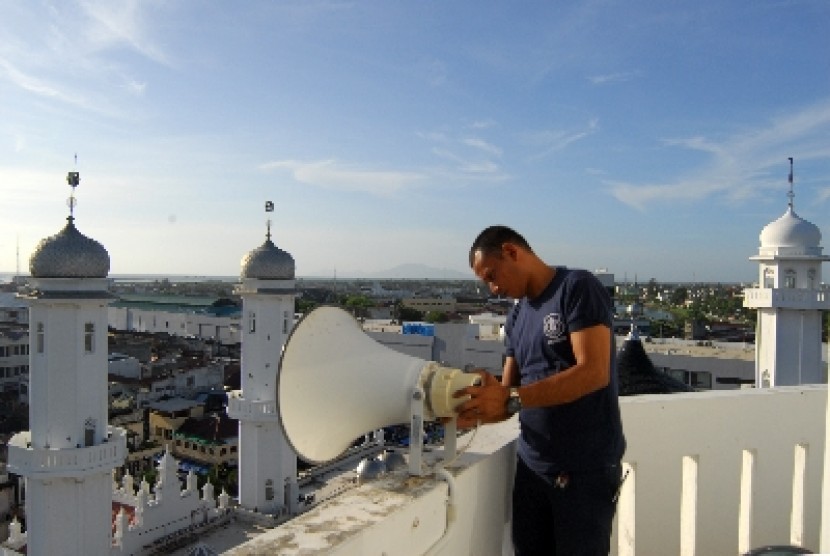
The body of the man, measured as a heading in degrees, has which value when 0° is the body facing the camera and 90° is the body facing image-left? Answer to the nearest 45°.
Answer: approximately 45°

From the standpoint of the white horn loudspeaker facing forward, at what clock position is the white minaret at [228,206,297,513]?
The white minaret is roughly at 1 o'clock from the white horn loudspeaker.

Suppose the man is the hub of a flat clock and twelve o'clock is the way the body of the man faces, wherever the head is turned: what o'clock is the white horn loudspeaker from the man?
The white horn loudspeaker is roughly at 1 o'clock from the man.

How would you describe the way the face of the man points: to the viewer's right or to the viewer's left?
to the viewer's left

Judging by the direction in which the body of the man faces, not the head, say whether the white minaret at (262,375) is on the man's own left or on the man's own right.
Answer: on the man's own right

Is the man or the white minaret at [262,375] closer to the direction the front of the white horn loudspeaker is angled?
the white minaret
